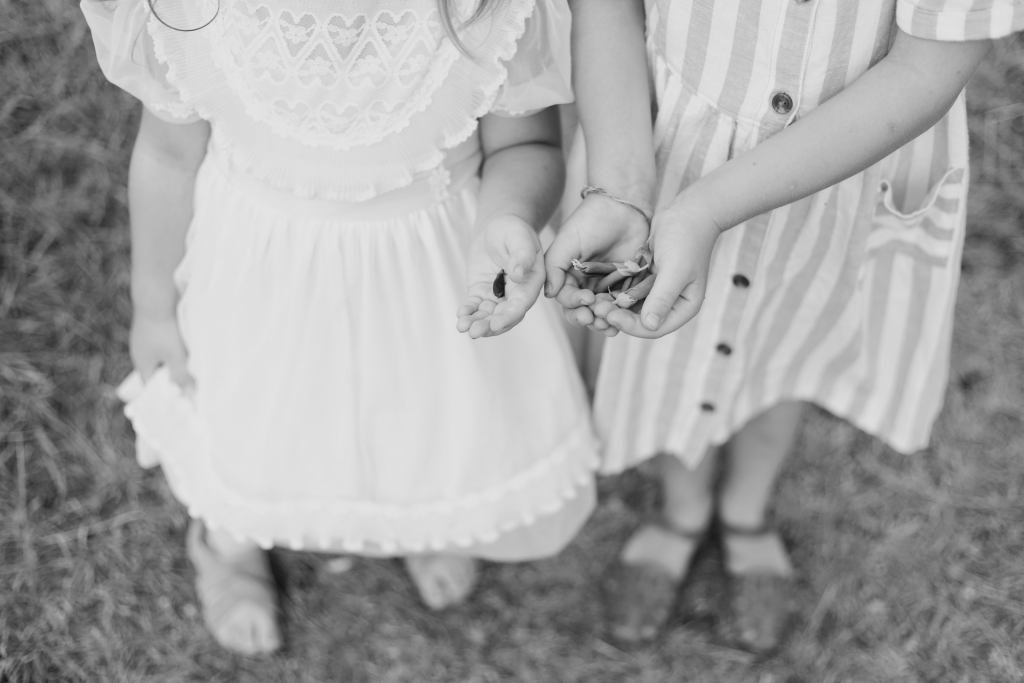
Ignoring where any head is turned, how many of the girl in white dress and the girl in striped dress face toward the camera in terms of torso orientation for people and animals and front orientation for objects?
2

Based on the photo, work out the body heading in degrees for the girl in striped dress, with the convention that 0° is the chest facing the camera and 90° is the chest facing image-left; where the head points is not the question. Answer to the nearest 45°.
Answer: approximately 0°

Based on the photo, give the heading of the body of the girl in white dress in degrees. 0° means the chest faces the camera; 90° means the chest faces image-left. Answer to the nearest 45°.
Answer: approximately 0°
